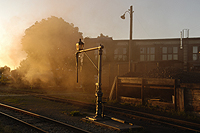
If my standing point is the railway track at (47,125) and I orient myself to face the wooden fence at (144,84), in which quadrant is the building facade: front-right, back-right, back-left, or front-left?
front-left

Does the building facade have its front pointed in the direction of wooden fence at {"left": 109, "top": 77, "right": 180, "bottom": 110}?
yes

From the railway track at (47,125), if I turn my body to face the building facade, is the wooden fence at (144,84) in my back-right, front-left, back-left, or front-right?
front-right

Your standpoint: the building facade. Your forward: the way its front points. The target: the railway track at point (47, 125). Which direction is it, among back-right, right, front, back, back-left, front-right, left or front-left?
front

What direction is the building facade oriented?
toward the camera

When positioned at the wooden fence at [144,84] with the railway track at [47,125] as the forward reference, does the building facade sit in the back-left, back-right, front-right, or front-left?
back-right
